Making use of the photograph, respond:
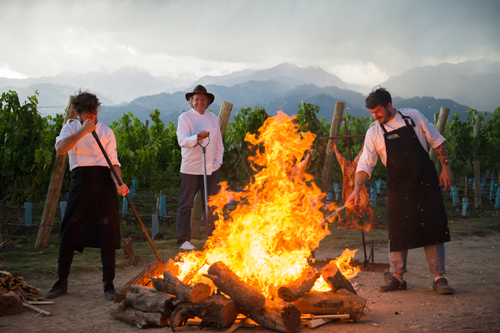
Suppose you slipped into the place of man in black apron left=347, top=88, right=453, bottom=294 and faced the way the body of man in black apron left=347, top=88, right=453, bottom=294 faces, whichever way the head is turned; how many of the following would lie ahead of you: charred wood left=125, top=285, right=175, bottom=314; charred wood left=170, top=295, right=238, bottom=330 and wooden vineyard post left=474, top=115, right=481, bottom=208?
2

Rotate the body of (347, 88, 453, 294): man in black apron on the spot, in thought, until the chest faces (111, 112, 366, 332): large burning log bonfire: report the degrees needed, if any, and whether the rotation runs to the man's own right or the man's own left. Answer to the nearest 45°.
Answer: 0° — they already face it

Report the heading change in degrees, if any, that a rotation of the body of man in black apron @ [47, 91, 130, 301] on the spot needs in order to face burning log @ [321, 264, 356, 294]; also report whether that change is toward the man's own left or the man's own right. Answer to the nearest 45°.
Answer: approximately 45° to the man's own left

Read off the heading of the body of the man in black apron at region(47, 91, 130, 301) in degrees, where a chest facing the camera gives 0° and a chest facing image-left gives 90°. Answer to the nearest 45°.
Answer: approximately 0°

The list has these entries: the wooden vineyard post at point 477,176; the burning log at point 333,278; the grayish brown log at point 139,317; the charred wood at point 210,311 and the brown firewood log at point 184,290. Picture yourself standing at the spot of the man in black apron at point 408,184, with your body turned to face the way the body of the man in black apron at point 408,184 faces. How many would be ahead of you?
4

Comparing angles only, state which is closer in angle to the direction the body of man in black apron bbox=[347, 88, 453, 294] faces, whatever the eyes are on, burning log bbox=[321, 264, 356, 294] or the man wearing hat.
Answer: the burning log

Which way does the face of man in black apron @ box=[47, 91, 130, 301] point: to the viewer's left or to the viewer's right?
to the viewer's right

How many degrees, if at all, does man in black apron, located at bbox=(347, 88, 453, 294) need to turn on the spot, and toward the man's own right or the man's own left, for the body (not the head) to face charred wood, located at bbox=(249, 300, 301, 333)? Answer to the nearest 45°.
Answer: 0° — they already face it

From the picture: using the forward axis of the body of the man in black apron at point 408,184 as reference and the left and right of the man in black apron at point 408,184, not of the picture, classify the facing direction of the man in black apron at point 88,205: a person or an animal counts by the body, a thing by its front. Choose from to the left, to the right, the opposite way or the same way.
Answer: to the left

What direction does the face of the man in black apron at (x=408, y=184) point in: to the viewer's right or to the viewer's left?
to the viewer's left

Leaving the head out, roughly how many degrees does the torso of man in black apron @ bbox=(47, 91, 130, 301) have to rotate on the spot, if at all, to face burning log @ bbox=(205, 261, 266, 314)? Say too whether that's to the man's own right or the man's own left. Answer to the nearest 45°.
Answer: approximately 45° to the man's own left
